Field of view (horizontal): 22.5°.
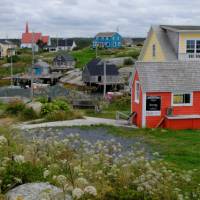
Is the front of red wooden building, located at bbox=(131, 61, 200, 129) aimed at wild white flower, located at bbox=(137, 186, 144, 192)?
yes

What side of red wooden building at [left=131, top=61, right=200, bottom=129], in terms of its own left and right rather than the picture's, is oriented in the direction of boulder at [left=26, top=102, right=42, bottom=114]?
right

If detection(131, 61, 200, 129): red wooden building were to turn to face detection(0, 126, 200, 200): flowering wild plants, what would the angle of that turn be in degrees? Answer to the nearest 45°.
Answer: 0° — it already faces it

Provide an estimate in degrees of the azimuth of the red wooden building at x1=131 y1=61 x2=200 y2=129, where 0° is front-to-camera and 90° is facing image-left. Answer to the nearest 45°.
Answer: approximately 0°

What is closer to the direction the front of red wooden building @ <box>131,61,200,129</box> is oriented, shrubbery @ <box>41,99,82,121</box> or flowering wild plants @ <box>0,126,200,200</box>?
the flowering wild plants

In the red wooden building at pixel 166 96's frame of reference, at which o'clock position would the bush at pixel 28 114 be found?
The bush is roughly at 3 o'clock from the red wooden building.

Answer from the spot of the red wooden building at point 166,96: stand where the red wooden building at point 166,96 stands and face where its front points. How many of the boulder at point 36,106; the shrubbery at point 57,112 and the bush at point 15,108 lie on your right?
3

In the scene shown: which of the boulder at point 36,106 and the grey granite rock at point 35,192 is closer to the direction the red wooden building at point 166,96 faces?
the grey granite rock

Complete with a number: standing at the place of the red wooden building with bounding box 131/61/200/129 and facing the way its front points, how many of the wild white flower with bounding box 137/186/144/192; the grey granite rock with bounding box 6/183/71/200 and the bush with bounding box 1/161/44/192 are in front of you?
3
